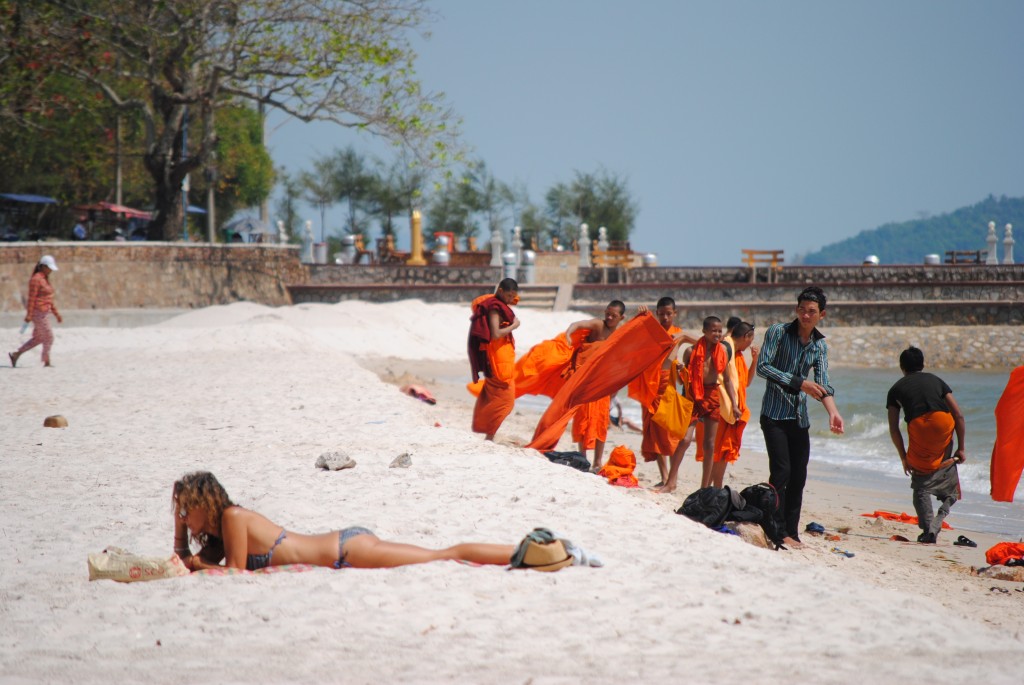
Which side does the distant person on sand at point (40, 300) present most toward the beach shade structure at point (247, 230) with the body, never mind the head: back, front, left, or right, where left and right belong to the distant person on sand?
left

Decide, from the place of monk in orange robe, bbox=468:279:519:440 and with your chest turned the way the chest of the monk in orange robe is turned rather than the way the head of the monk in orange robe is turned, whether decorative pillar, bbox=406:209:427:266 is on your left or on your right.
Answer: on your left

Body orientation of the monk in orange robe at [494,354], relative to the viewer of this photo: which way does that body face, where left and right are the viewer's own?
facing to the right of the viewer

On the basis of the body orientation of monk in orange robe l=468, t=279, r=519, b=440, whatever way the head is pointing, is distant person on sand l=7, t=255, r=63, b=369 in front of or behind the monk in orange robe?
behind

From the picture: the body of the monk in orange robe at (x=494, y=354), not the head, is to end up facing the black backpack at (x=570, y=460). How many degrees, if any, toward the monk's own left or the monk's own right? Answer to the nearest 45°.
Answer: approximately 45° to the monk's own right

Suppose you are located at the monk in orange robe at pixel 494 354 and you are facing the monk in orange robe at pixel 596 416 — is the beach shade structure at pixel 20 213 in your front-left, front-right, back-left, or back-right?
back-left
